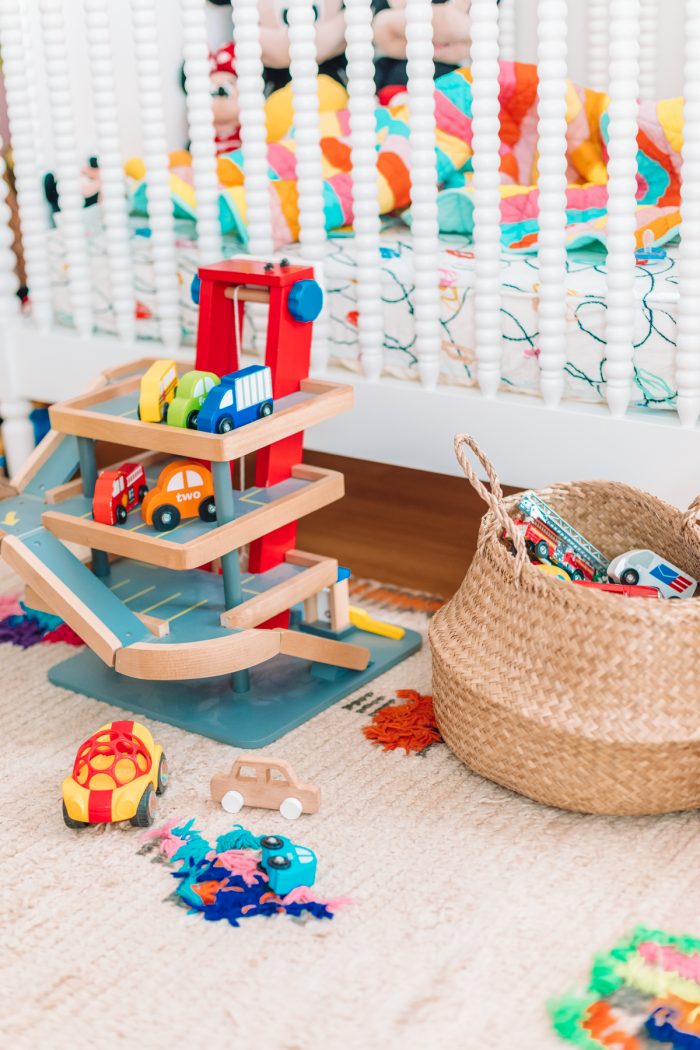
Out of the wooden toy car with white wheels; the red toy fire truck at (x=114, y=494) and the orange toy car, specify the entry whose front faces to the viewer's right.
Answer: the wooden toy car with white wheels

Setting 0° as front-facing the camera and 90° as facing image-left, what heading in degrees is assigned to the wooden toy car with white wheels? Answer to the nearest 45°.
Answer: approximately 270°
